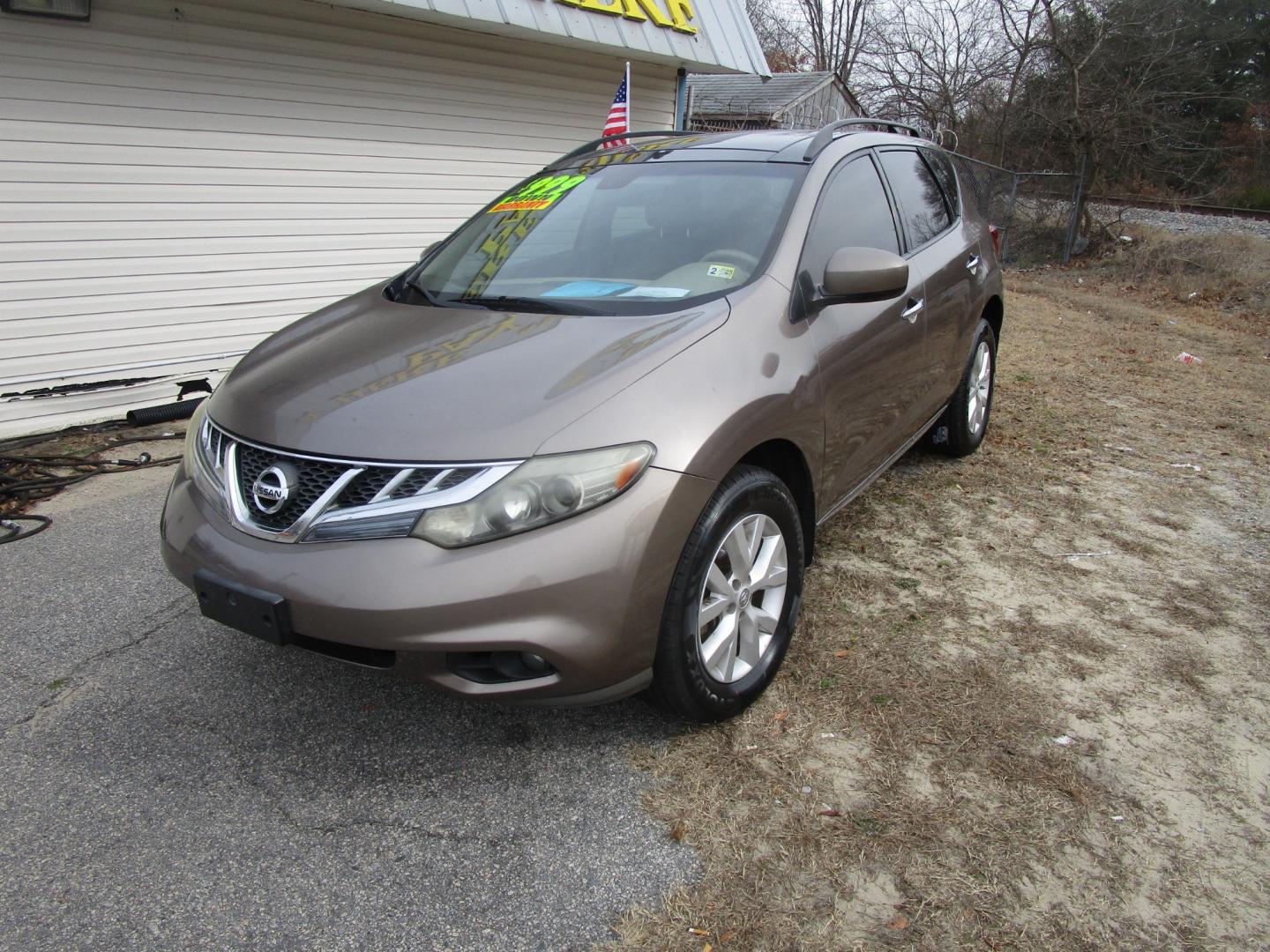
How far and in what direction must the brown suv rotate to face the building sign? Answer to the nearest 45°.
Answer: approximately 135° to its right

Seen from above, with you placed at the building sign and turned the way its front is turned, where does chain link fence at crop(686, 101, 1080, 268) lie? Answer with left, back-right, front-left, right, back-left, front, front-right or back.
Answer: left

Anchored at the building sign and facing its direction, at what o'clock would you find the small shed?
The small shed is roughly at 8 o'clock from the building sign.

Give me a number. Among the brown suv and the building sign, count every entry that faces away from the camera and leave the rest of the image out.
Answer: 0

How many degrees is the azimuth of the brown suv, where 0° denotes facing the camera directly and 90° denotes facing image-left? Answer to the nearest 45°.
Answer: approximately 45°

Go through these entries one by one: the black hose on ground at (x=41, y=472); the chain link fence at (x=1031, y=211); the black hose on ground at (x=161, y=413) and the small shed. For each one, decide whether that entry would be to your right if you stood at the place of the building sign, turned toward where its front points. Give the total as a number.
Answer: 2

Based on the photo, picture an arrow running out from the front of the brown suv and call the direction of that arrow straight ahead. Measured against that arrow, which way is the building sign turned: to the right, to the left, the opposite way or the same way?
to the left

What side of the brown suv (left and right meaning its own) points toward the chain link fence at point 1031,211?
back

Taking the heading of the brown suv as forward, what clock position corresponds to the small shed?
The small shed is roughly at 5 o'clock from the brown suv.

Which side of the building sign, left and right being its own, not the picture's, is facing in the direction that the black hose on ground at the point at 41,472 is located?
right

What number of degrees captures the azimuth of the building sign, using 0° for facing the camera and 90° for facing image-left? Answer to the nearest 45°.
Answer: approximately 315°
